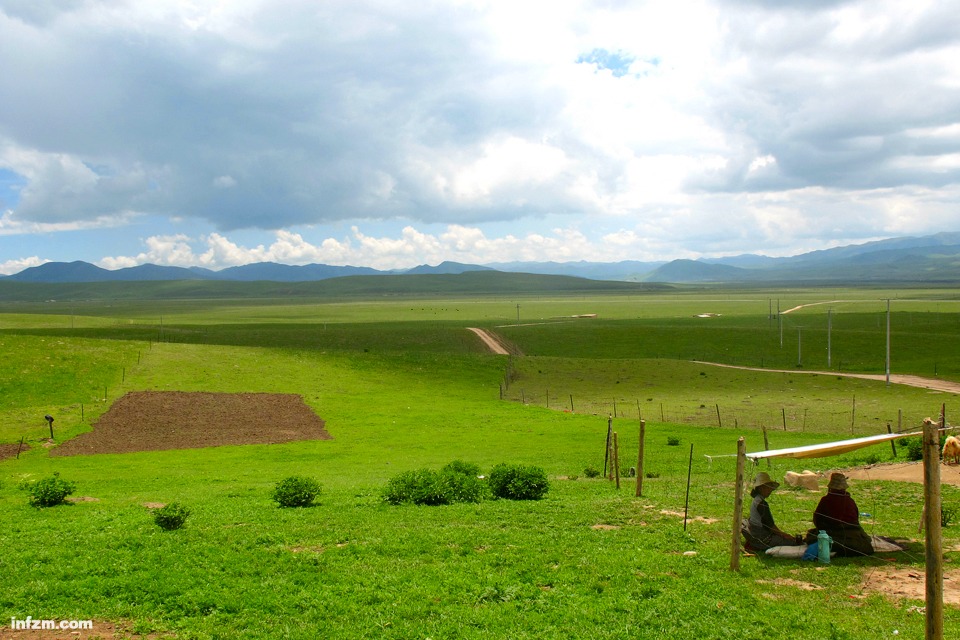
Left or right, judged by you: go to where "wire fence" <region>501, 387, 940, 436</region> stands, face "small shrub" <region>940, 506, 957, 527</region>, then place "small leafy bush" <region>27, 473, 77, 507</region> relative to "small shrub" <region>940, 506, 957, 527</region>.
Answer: right

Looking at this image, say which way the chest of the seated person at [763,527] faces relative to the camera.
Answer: to the viewer's right

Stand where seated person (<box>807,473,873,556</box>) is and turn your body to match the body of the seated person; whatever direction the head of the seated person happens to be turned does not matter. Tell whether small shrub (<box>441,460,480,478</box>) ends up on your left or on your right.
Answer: on your left

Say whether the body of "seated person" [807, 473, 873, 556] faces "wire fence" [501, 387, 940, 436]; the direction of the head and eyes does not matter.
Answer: yes

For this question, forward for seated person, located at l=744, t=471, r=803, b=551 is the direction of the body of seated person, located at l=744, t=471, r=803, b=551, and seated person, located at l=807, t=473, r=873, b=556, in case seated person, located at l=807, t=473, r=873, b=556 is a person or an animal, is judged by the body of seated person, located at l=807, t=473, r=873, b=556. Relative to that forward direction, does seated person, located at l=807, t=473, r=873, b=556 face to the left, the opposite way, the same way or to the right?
to the left

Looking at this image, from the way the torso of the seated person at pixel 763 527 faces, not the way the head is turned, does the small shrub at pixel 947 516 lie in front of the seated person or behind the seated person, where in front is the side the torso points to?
in front

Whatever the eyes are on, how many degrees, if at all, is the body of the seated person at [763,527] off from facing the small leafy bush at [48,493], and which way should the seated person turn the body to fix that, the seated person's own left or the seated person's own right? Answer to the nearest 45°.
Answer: approximately 180°

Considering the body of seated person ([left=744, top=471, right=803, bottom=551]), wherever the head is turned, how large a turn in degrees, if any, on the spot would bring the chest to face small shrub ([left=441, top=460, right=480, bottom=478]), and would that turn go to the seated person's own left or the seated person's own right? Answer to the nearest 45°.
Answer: approximately 135° to the seated person's own left

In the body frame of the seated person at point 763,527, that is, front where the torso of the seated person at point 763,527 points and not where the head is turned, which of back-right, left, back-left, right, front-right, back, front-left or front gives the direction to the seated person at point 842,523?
front

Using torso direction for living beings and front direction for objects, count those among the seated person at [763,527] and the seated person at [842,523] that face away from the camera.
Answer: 1

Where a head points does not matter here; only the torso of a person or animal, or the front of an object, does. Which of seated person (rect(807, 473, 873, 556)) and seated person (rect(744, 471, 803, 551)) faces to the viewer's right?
seated person (rect(744, 471, 803, 551))

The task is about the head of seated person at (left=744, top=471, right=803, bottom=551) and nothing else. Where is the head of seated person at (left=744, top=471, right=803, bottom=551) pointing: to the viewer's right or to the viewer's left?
to the viewer's right

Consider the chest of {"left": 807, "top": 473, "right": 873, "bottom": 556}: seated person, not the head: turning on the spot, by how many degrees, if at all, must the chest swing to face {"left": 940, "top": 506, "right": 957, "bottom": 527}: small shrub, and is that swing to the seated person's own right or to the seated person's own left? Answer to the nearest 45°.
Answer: approximately 45° to the seated person's own right

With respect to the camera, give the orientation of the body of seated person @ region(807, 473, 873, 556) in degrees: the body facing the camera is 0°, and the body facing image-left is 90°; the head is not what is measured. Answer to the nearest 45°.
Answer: approximately 180°
